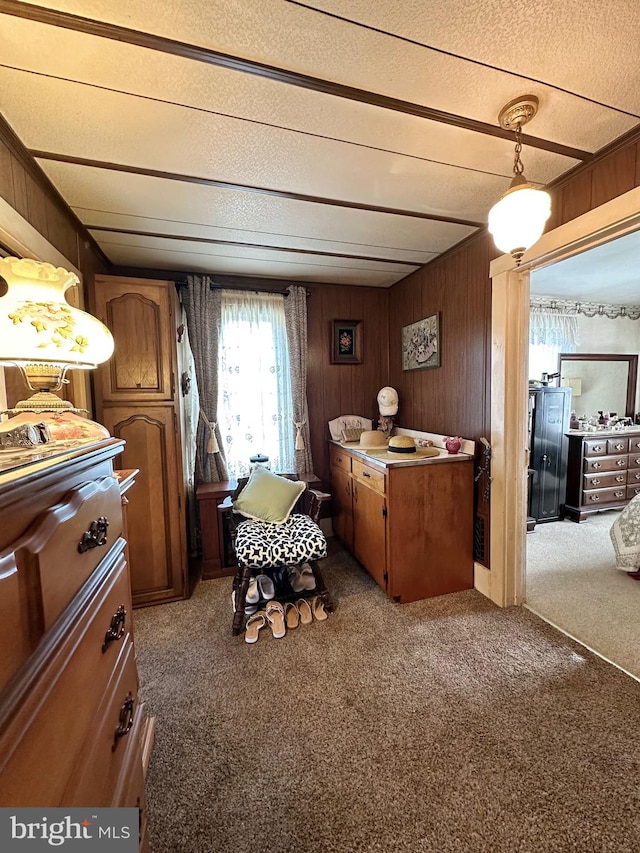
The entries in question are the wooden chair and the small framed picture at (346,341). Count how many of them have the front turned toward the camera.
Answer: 2

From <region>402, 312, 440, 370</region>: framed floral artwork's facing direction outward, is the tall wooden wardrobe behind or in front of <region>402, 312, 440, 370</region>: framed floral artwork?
in front

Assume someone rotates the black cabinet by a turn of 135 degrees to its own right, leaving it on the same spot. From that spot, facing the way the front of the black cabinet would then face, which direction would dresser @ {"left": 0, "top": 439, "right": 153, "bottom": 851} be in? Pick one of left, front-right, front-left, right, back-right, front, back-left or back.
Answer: back-left

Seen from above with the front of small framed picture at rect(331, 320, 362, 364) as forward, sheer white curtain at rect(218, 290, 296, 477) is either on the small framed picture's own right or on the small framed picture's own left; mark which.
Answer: on the small framed picture's own right

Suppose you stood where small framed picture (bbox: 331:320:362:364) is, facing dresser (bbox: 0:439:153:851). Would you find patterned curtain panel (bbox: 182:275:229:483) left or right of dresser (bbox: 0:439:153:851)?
right

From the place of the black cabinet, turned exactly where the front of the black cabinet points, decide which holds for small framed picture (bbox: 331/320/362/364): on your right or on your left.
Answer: on your right

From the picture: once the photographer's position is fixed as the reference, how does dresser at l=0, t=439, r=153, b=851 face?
facing the viewer and to the right of the viewer

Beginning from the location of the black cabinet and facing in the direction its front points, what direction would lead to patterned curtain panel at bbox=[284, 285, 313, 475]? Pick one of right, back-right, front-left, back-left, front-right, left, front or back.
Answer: front-right

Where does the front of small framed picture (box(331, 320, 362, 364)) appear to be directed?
toward the camera

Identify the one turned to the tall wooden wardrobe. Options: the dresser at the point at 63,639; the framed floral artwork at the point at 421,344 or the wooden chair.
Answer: the framed floral artwork

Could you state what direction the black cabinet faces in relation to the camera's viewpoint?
facing the viewer

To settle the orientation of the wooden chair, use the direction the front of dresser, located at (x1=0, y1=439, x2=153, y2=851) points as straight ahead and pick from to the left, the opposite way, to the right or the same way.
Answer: to the right

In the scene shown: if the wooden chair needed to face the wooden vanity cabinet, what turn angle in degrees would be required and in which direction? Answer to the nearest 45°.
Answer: approximately 90° to its left

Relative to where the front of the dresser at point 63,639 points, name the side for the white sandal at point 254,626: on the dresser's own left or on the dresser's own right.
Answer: on the dresser's own left

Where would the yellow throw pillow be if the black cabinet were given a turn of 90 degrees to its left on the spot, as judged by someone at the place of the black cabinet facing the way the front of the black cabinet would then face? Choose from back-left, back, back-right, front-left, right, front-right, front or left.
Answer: back-right
